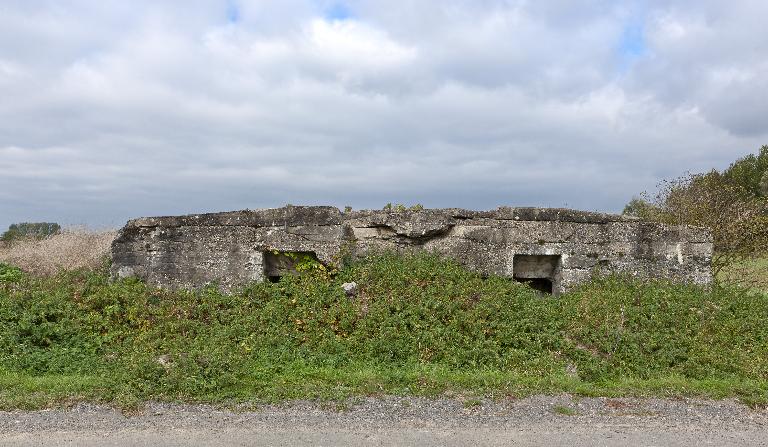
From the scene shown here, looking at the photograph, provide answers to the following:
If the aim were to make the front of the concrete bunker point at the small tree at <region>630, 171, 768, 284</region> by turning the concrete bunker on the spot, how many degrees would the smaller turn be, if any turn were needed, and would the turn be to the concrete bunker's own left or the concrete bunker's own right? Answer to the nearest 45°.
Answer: approximately 135° to the concrete bunker's own left

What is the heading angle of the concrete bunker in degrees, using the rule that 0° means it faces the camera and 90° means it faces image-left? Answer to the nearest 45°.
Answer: approximately 0°

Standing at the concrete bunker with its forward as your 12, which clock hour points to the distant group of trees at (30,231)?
The distant group of trees is roughly at 4 o'clock from the concrete bunker.

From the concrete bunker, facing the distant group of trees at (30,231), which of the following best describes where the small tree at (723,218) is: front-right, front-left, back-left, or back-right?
back-right

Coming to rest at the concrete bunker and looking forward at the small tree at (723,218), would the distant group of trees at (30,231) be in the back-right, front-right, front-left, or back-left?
back-left

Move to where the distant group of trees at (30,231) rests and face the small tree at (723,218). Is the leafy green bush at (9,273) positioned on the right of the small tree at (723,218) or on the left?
right

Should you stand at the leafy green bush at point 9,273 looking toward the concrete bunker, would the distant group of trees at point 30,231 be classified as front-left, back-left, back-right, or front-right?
back-left

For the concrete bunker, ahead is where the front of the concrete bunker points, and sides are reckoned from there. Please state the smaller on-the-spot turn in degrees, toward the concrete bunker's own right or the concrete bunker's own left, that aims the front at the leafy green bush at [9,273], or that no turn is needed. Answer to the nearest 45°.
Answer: approximately 90° to the concrete bunker's own right
